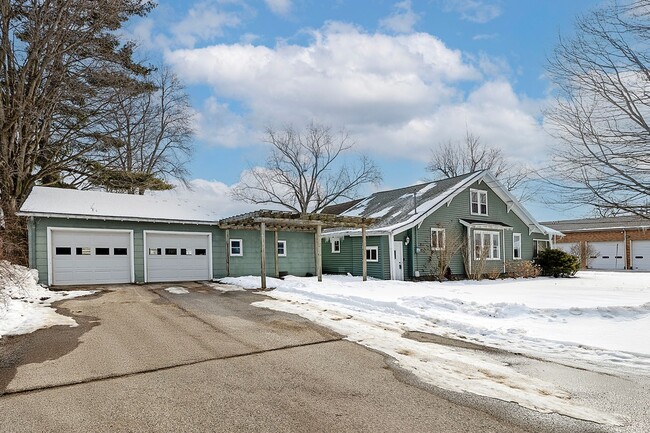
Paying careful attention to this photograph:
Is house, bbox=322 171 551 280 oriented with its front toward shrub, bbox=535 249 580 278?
no

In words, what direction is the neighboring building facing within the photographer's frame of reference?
facing the viewer

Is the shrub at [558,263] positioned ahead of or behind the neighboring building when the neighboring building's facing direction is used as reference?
ahead

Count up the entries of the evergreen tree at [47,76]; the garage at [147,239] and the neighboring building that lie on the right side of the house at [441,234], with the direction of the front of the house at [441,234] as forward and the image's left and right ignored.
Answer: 2

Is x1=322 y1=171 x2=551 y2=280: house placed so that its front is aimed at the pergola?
no

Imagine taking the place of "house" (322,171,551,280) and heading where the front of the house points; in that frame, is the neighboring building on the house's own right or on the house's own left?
on the house's own left

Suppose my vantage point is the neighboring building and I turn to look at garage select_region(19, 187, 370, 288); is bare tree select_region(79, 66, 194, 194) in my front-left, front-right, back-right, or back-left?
front-right

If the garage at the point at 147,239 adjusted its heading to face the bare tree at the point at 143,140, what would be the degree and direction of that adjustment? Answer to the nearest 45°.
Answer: approximately 180°

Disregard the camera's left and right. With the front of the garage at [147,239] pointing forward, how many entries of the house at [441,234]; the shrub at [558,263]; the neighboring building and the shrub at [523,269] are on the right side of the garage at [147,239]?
0

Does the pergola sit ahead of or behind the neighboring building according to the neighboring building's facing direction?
ahead

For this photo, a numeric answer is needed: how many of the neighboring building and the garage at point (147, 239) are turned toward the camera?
2

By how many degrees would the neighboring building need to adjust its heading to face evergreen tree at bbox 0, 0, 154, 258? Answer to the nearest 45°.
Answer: approximately 45° to its right
